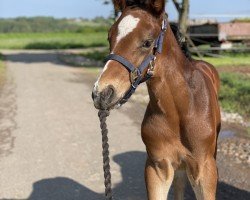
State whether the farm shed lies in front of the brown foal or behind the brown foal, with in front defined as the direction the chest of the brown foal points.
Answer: behind

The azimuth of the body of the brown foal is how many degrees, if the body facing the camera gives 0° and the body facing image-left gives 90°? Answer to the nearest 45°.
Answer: approximately 45°
